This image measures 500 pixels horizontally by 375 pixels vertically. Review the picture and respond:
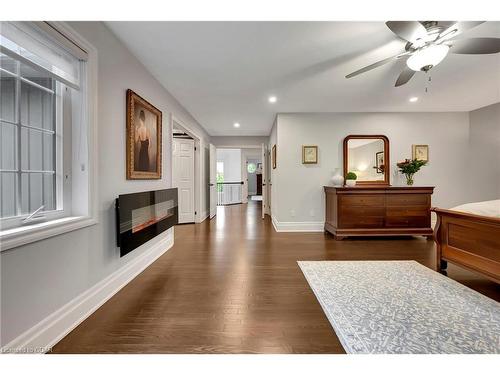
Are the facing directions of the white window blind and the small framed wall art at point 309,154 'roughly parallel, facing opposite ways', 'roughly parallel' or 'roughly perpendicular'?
roughly perpendicular

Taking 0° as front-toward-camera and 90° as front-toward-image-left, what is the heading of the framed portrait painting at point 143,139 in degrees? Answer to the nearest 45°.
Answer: approximately 315°

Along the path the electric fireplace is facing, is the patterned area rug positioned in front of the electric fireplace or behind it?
in front

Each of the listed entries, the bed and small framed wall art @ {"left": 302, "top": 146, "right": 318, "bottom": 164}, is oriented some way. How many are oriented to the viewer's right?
0

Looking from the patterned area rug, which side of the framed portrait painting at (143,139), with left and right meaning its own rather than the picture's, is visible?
front

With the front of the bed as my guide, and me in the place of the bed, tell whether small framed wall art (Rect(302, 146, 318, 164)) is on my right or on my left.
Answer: on my right

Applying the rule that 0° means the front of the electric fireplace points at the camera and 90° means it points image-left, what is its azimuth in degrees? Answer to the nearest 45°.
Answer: approximately 315°

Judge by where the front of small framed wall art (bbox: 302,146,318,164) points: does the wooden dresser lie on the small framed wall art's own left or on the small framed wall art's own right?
on the small framed wall art's own left

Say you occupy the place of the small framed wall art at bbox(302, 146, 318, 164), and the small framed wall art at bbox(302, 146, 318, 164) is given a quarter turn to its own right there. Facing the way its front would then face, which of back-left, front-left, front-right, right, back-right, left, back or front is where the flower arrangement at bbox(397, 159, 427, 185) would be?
back

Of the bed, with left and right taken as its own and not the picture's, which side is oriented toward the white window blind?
front

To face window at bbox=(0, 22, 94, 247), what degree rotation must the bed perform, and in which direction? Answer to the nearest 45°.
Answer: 0° — it already faces it

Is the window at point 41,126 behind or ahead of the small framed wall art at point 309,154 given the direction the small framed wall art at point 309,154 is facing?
ahead

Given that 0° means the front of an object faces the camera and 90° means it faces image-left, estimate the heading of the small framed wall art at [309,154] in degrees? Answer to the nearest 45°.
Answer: approximately 0°

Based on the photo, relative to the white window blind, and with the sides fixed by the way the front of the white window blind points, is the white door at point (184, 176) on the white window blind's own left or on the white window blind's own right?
on the white window blind's own left
